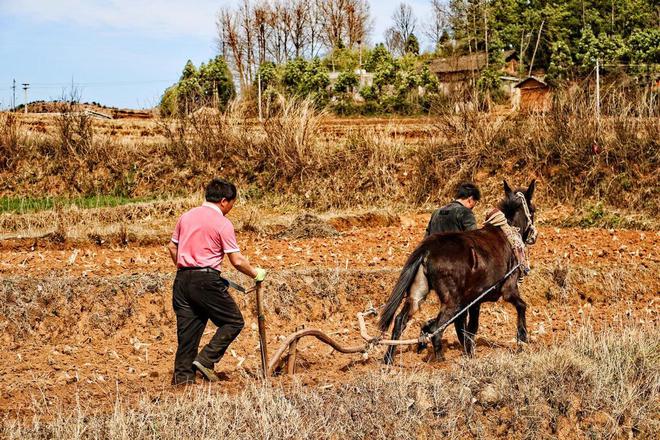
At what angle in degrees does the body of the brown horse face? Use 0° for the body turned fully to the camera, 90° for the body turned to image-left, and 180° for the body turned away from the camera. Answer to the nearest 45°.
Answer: approximately 225°

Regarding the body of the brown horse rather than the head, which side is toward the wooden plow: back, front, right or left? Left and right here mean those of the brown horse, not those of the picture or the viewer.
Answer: back

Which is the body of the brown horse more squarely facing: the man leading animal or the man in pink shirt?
the man leading animal

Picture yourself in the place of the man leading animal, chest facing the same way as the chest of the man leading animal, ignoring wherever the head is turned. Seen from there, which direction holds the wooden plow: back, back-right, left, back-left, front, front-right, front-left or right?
back

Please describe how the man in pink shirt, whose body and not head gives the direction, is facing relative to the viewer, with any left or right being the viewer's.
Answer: facing away from the viewer and to the right of the viewer

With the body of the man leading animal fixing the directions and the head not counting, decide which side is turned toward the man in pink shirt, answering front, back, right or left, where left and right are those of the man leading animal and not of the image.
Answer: back

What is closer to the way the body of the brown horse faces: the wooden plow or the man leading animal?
the man leading animal

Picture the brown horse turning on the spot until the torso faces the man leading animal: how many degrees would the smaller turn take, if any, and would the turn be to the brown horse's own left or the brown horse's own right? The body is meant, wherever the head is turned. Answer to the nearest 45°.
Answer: approximately 45° to the brown horse's own left

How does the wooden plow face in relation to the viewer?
to the viewer's right

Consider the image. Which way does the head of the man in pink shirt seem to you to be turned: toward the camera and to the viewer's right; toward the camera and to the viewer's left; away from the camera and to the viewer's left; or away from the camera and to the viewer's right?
away from the camera and to the viewer's right
